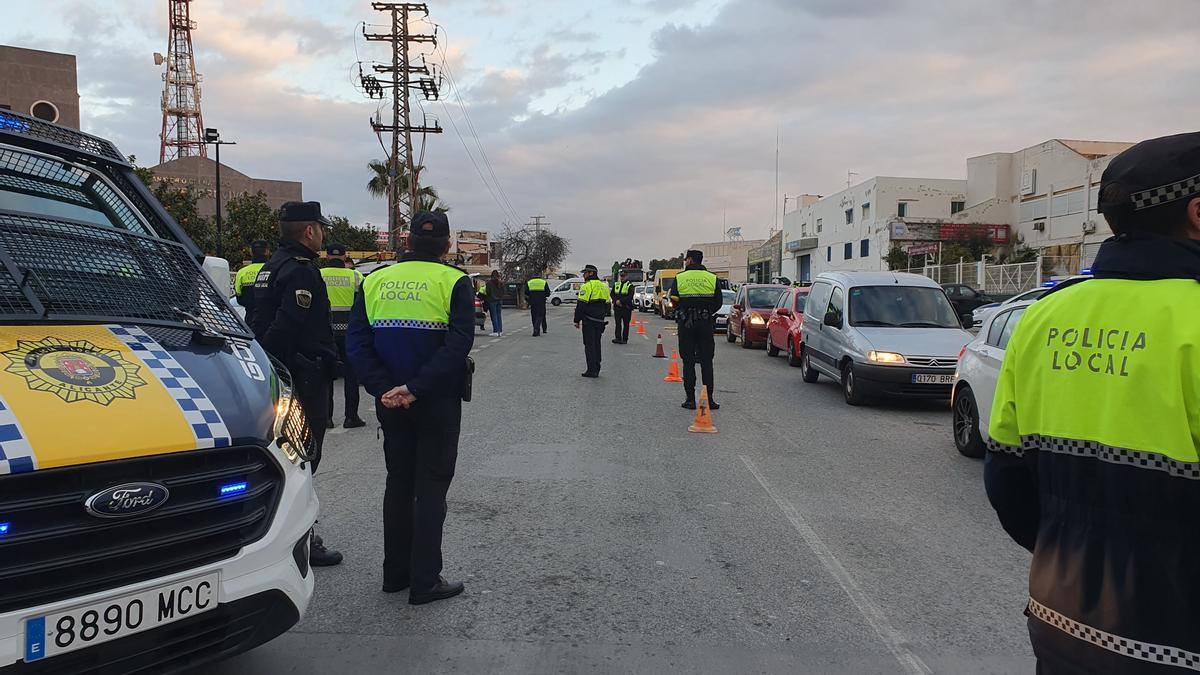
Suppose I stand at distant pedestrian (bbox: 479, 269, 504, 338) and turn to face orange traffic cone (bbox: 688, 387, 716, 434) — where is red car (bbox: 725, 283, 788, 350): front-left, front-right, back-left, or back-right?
front-left

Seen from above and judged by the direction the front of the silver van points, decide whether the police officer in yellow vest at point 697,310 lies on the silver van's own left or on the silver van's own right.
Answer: on the silver van's own right

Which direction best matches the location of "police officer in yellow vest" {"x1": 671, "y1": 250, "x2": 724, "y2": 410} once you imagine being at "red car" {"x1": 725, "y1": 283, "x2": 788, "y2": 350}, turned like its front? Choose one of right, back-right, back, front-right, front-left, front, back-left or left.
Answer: front-right

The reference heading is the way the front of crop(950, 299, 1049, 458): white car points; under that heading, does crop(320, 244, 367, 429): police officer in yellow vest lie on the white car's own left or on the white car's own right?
on the white car's own right

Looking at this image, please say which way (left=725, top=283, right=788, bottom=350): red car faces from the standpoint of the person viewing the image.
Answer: facing the viewer and to the right of the viewer

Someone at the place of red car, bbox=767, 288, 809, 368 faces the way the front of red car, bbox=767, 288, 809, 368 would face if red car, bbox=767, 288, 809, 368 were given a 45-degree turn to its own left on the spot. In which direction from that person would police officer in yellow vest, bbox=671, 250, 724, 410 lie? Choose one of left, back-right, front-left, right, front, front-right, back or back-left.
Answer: right

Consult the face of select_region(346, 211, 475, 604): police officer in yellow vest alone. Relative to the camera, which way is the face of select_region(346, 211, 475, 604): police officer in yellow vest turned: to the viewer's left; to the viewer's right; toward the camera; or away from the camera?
away from the camera
